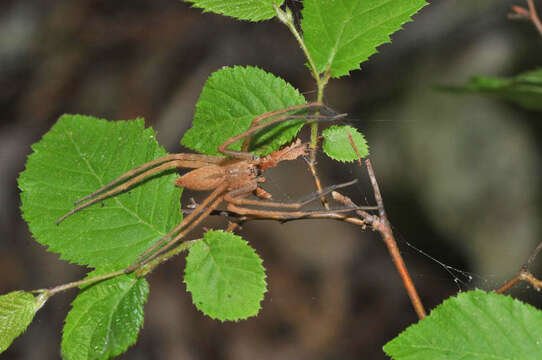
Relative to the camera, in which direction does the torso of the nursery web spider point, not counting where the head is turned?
to the viewer's right
